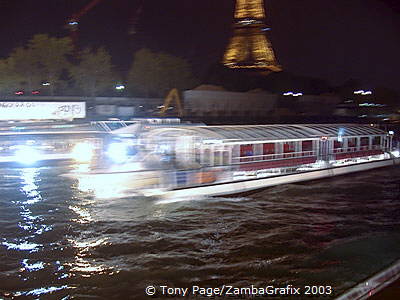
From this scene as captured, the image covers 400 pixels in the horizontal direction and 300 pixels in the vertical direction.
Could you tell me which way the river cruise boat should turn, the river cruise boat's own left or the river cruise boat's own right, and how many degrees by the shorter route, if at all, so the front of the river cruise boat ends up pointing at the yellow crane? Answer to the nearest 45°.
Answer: approximately 135° to the river cruise boat's own right

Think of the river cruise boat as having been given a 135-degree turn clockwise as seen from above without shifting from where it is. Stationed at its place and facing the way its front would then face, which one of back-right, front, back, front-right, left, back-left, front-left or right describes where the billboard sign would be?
front-left

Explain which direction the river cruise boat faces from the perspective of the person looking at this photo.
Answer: facing the viewer and to the left of the viewer
